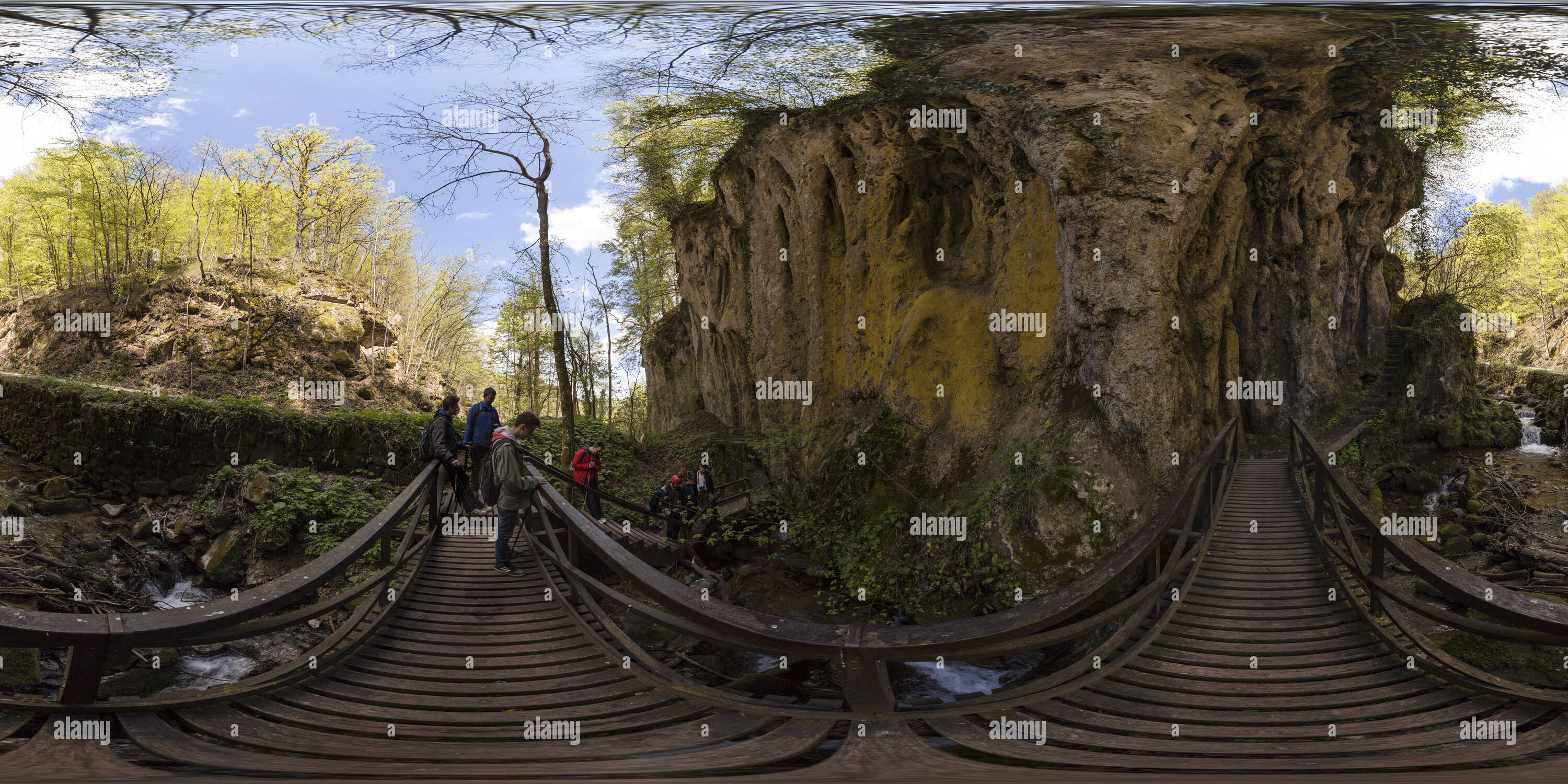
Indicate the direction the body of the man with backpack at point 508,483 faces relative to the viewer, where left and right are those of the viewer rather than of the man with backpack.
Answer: facing to the right of the viewer

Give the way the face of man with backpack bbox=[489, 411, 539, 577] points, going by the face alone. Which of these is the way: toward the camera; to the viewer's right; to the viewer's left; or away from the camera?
to the viewer's right

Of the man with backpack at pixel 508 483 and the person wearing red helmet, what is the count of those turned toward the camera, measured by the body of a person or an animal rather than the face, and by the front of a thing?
1

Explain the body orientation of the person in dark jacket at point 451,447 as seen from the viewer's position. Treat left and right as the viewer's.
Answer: facing to the right of the viewer

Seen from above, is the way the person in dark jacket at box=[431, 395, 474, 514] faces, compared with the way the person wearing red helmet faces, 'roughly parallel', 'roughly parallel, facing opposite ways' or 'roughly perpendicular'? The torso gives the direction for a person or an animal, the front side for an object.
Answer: roughly perpendicular

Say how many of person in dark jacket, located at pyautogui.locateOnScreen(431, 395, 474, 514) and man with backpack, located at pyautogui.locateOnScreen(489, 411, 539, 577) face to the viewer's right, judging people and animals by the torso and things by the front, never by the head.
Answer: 2
